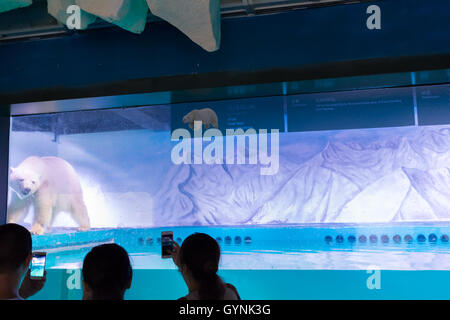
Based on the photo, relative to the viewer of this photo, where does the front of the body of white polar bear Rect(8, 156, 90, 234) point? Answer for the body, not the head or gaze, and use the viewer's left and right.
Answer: facing the viewer and to the left of the viewer
